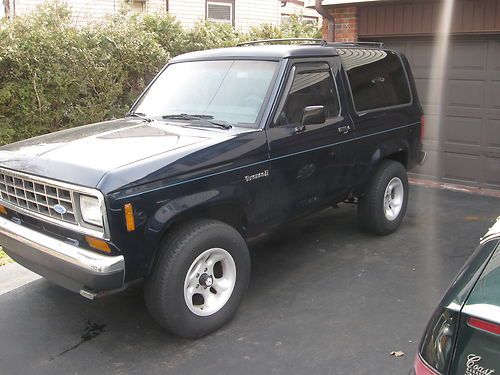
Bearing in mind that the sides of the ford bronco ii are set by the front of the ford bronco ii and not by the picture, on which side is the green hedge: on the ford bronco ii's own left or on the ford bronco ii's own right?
on the ford bronco ii's own right

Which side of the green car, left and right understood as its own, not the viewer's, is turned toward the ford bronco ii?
left

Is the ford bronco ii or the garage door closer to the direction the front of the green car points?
the garage door

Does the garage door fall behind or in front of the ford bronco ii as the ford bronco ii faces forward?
behind

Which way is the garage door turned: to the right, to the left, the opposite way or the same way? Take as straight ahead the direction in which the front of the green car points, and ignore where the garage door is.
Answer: the opposite way

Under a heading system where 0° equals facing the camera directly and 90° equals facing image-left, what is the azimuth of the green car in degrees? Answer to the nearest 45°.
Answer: approximately 225°

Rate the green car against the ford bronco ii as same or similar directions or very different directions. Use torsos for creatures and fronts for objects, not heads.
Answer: very different directions

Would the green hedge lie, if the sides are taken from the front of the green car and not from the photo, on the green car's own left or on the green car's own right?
on the green car's own left

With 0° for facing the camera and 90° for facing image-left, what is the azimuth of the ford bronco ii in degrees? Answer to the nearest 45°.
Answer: approximately 45°
